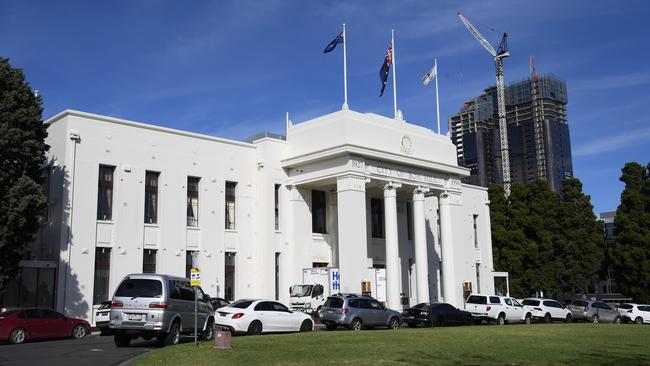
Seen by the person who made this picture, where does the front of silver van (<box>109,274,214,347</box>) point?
facing away from the viewer and to the right of the viewer

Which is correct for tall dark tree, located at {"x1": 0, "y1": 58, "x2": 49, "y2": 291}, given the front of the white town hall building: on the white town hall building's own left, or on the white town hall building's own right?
on the white town hall building's own right

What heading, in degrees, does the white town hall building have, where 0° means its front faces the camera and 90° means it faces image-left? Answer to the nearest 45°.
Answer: approximately 315°

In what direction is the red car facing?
to the viewer's right

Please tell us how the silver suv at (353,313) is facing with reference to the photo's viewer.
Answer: facing away from the viewer and to the right of the viewer
